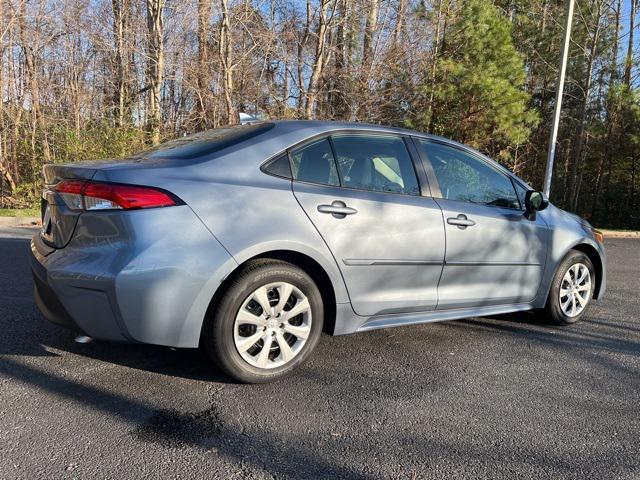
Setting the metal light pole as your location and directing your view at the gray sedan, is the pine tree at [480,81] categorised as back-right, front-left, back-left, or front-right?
back-right

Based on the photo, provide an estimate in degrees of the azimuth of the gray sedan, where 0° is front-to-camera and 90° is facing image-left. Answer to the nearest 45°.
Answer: approximately 225°

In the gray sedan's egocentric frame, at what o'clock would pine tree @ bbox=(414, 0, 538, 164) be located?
The pine tree is roughly at 11 o'clock from the gray sedan.

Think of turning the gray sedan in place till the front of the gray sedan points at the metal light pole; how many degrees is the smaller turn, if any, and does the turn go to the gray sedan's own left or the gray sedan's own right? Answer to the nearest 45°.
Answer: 0° — it already faces it
